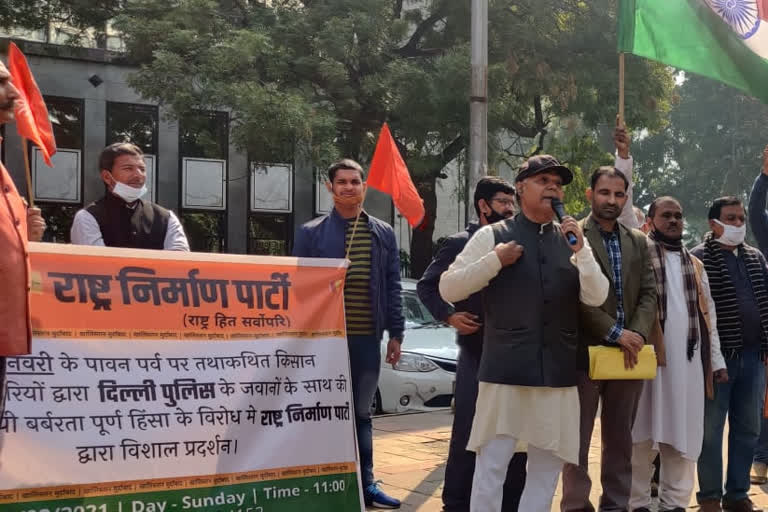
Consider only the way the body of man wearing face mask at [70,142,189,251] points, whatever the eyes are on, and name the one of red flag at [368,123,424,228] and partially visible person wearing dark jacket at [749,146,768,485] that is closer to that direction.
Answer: the partially visible person wearing dark jacket

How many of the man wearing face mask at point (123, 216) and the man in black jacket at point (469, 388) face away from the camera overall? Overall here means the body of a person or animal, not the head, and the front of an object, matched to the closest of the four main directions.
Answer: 0

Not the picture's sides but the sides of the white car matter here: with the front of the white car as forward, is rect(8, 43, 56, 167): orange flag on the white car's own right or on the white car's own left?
on the white car's own right

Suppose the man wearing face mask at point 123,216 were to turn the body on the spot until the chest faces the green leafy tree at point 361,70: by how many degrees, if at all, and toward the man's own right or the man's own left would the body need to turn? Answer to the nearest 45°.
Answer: approximately 135° to the man's own left

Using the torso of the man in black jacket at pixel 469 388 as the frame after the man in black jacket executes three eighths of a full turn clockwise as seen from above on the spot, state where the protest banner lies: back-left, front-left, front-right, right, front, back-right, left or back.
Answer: front-left

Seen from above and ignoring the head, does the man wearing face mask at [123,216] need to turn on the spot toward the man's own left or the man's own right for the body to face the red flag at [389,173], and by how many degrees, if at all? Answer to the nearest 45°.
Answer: approximately 90° to the man's own left

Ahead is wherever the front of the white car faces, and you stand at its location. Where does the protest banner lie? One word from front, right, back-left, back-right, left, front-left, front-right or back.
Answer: front-right
